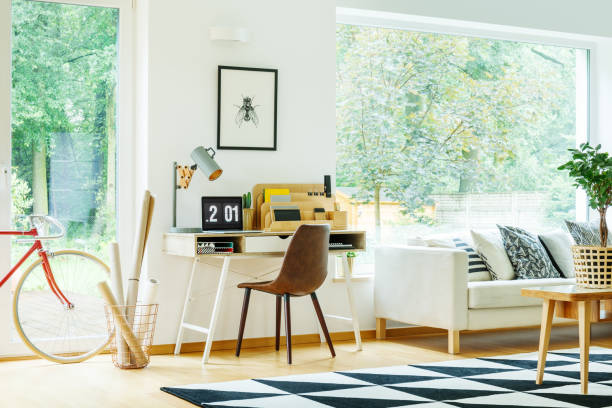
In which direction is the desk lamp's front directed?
to the viewer's right

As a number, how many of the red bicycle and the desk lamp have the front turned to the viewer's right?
2

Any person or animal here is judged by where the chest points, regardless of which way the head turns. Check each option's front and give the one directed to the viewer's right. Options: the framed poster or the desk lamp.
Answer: the desk lamp

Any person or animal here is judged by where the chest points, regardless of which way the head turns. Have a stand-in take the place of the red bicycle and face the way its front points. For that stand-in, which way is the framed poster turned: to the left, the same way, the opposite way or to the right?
to the right

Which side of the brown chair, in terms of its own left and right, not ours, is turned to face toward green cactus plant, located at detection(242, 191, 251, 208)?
front

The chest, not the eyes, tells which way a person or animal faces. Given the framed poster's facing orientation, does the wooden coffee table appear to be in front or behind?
in front

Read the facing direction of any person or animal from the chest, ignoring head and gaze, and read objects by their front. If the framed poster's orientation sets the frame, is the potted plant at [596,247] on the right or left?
on its left

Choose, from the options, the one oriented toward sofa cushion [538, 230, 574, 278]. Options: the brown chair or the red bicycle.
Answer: the red bicycle

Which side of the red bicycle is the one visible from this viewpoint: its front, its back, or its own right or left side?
right

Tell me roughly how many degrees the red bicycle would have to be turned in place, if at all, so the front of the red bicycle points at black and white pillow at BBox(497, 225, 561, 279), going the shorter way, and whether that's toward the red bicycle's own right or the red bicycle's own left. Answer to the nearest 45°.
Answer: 0° — it already faces it

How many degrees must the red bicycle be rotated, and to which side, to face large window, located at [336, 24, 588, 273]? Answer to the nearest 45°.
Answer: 0° — it already faces it

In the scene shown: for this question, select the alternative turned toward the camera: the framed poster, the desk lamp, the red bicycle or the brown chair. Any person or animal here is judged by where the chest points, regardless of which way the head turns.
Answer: the framed poster

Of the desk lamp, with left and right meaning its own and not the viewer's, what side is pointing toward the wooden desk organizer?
front
